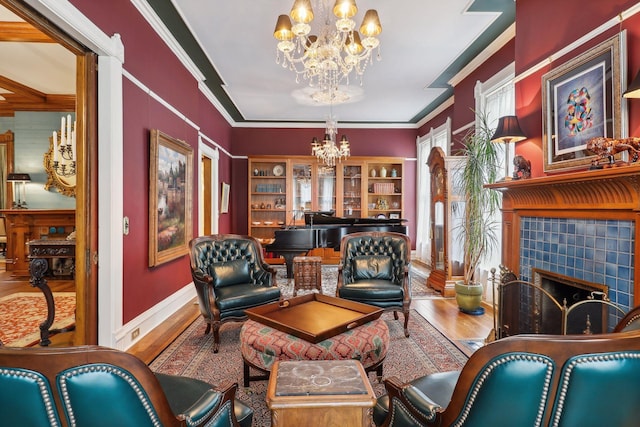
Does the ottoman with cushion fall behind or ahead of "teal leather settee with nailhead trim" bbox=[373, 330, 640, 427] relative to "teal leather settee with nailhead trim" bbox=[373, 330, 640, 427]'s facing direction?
ahead

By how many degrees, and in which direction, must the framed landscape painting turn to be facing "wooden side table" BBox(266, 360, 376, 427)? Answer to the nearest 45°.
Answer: approximately 45° to its right

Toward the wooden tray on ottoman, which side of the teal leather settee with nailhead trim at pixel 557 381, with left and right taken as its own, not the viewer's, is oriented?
front

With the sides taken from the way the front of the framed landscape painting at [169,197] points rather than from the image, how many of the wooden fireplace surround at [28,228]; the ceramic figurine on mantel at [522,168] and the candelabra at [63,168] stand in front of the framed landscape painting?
1

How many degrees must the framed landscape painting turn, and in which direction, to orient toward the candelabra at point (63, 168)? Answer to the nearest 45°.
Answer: approximately 180°

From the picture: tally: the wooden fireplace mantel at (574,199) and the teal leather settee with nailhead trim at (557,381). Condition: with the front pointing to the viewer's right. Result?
0

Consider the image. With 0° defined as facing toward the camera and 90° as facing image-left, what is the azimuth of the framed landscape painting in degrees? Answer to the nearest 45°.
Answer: approximately 315°

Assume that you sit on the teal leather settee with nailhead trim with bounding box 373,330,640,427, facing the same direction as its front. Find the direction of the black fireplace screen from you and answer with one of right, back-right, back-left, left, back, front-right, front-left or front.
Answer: front-right

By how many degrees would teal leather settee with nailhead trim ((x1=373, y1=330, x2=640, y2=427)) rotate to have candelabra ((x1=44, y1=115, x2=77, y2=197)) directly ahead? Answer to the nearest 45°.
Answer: approximately 45° to its left

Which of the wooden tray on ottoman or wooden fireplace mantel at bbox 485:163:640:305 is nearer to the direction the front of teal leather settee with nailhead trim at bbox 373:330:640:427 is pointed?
the wooden tray on ottoman

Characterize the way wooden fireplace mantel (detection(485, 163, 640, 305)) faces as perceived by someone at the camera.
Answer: facing the viewer and to the left of the viewer

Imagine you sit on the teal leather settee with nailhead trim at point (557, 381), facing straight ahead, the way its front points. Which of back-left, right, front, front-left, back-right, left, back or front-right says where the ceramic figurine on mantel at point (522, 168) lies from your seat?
front-right

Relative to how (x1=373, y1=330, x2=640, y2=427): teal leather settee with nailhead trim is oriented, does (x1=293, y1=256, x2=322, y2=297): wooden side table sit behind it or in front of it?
in front

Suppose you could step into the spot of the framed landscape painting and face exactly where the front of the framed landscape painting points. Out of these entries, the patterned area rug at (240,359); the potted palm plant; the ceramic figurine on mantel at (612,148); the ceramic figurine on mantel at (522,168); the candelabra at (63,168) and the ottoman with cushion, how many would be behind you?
1

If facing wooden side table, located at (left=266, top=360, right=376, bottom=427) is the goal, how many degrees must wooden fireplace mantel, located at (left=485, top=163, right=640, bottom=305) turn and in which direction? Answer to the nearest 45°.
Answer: approximately 45° to its left

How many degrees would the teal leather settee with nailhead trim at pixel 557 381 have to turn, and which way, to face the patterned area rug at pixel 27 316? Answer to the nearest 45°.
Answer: approximately 45° to its left

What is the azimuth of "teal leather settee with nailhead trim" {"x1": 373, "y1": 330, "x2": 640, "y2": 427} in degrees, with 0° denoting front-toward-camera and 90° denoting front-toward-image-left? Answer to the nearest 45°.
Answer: approximately 135°

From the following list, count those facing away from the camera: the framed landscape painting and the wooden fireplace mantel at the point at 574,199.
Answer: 0
